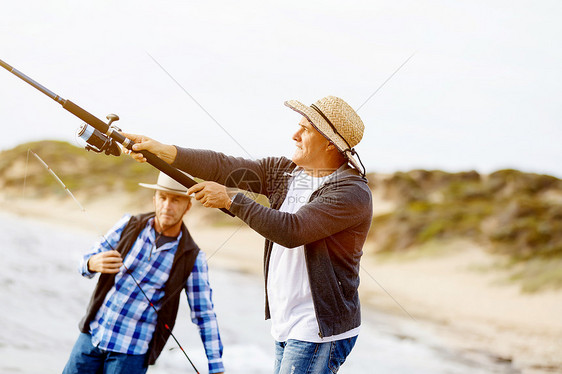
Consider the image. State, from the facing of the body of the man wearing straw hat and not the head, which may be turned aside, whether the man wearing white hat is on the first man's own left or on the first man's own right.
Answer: on the first man's own right

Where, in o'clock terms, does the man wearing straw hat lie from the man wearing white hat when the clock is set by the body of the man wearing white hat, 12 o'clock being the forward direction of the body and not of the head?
The man wearing straw hat is roughly at 11 o'clock from the man wearing white hat.

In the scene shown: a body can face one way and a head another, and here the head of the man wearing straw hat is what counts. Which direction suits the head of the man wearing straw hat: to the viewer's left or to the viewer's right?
to the viewer's left

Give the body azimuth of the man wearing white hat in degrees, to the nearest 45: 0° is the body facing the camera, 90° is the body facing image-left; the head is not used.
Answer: approximately 0°
